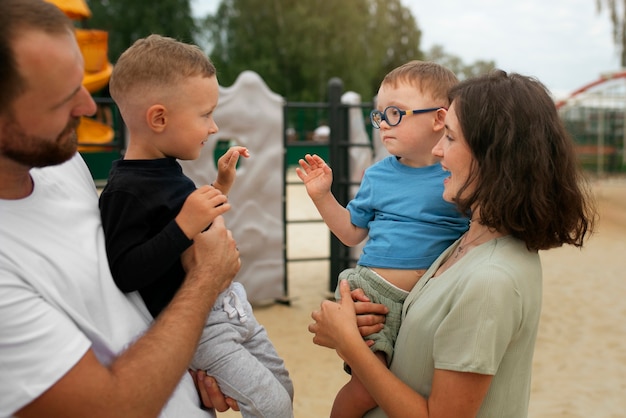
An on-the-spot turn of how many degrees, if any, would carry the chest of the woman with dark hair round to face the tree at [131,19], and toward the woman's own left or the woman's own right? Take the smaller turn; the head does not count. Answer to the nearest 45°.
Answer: approximately 45° to the woman's own right

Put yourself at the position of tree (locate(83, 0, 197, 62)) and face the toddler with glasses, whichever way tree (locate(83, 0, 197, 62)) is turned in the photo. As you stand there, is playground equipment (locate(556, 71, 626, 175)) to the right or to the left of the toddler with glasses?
left

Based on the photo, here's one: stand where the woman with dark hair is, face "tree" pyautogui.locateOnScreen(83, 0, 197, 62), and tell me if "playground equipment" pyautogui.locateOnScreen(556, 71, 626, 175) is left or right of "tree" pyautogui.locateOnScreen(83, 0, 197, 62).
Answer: right

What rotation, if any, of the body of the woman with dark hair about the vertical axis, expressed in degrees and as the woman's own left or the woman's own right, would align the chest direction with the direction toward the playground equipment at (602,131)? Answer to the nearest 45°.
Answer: approximately 90° to the woman's own right

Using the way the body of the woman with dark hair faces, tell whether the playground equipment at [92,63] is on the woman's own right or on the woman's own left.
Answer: on the woman's own right

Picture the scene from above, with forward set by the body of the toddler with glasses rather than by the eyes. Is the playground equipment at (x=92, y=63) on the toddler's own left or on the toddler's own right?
on the toddler's own right

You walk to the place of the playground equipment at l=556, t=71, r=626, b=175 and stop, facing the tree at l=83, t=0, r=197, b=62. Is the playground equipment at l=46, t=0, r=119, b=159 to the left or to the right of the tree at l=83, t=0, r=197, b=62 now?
left

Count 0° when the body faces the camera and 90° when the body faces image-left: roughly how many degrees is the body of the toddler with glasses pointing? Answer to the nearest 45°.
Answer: approximately 45°

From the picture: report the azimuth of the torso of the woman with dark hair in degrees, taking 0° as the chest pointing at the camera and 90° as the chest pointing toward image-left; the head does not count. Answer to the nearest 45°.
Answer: approximately 90°
